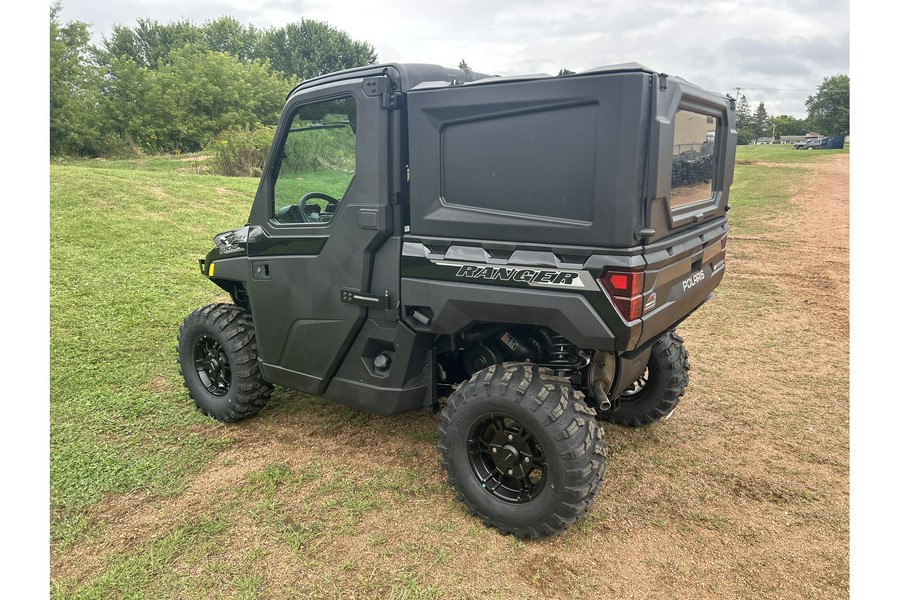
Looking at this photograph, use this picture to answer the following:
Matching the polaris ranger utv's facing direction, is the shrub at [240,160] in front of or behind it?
in front

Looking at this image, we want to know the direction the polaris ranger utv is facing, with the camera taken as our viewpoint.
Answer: facing away from the viewer and to the left of the viewer

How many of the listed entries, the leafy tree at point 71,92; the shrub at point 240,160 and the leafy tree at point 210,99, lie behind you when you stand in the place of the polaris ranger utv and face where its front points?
0

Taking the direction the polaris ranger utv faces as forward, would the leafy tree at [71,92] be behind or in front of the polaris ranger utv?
in front
